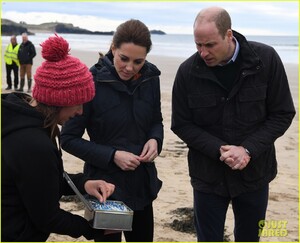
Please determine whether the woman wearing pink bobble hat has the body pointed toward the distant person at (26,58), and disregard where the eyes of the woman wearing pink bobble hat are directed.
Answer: no

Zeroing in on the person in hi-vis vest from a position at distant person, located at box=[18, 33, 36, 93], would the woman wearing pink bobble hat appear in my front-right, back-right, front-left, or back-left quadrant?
back-left

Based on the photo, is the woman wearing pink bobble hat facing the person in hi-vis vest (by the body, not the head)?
no

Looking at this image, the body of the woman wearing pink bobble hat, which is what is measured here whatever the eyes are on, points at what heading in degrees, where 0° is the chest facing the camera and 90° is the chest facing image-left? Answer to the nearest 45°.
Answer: approximately 270°
